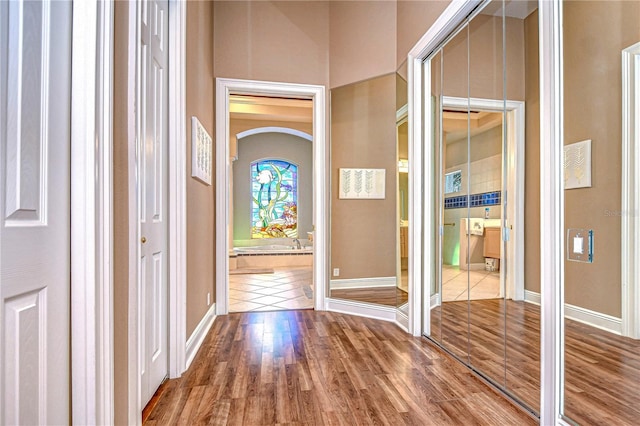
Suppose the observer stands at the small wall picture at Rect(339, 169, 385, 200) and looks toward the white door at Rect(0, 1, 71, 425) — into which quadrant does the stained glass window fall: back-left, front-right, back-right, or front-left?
back-right

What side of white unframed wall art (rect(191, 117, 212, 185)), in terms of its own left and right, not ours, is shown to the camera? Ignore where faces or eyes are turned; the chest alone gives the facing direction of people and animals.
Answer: right

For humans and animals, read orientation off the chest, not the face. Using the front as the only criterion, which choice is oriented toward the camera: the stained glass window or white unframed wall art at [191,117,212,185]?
the stained glass window

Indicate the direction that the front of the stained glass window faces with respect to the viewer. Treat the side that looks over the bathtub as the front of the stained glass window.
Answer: facing the viewer

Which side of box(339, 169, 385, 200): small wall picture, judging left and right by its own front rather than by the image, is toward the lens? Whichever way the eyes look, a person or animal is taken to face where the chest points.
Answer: front

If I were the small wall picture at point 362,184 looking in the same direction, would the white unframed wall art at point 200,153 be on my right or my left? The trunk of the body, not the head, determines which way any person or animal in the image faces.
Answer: on my right

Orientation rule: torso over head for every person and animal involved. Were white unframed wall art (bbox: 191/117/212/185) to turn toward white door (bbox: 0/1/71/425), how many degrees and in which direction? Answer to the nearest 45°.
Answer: approximately 90° to its right

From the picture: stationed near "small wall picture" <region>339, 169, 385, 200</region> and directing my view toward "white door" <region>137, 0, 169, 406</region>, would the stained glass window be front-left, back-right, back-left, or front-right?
back-right

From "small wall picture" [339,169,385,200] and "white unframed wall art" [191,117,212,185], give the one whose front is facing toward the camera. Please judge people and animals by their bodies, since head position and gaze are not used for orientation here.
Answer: the small wall picture

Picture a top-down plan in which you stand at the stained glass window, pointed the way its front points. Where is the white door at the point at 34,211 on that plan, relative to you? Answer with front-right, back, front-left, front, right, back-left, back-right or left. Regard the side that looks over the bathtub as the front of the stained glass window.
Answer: front

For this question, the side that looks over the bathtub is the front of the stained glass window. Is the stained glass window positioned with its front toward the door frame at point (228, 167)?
yes

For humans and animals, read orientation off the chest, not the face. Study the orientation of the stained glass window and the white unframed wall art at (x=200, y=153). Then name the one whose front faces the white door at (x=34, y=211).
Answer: the stained glass window

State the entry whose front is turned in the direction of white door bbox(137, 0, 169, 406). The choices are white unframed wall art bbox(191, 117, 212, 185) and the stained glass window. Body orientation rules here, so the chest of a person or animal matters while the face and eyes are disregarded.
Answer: the stained glass window

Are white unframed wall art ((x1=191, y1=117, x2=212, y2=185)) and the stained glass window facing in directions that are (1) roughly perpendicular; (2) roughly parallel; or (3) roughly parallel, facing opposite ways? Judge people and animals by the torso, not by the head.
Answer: roughly perpendicular

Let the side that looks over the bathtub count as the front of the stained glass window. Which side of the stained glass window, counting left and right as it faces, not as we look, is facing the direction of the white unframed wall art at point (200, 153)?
front
